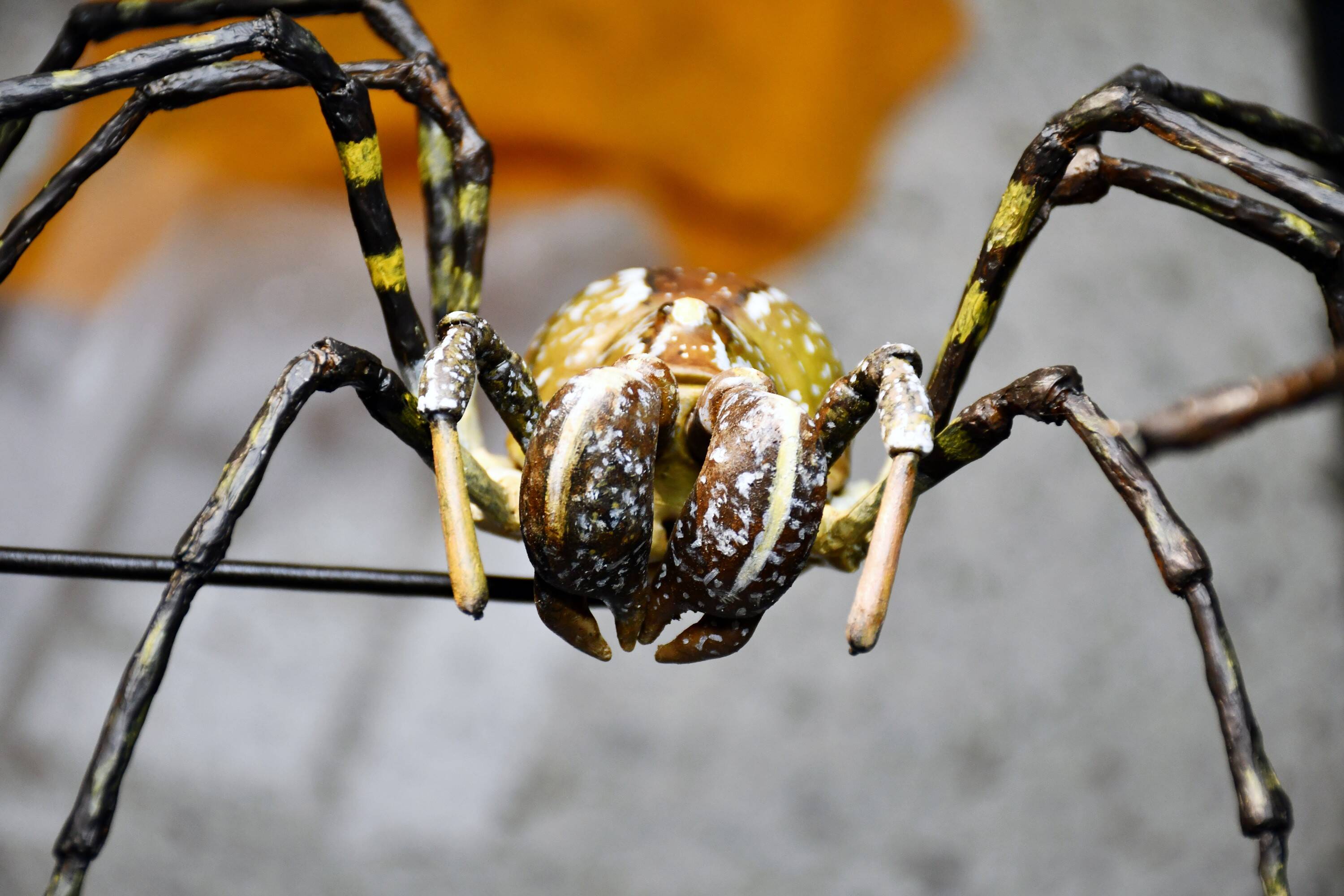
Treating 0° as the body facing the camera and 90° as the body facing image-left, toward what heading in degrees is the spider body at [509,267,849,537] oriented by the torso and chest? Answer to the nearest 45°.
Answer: approximately 0°
